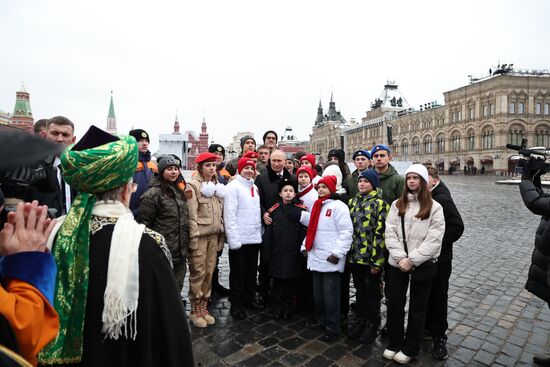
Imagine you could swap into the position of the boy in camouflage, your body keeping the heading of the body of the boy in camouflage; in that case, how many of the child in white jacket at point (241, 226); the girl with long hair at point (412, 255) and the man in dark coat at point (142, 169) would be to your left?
1

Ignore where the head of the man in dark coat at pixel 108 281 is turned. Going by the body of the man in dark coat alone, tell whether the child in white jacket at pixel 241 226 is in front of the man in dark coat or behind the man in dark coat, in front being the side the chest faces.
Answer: in front

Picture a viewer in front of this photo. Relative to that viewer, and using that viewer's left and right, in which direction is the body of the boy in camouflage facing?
facing the viewer and to the left of the viewer

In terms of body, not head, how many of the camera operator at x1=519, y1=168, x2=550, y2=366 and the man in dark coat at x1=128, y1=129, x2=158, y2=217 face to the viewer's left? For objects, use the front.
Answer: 1

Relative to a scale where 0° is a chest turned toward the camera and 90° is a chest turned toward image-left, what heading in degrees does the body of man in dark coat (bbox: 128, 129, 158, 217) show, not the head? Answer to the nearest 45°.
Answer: approximately 315°

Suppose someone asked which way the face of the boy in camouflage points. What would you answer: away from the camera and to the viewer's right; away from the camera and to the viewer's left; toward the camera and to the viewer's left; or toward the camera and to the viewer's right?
toward the camera and to the viewer's left

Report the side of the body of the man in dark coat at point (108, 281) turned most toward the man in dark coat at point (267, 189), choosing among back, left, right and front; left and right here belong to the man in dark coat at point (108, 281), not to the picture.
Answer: front

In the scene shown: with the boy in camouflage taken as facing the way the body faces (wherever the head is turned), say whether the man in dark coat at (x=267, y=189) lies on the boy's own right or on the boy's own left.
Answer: on the boy's own right

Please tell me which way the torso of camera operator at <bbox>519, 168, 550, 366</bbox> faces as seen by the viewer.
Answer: to the viewer's left

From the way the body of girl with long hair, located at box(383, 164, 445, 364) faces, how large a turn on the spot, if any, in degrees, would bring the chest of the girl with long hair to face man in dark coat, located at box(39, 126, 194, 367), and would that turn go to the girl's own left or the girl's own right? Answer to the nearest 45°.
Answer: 0° — they already face them

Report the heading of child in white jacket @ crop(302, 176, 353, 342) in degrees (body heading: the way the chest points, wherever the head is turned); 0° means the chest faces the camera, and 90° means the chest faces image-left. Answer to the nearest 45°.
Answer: approximately 45°

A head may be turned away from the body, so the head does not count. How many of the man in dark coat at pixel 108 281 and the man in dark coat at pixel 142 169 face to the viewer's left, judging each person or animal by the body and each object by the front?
0

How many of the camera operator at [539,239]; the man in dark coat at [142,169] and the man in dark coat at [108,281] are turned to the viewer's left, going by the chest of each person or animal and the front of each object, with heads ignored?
1
